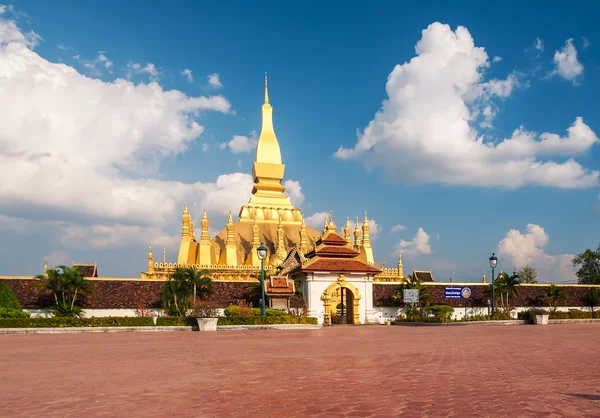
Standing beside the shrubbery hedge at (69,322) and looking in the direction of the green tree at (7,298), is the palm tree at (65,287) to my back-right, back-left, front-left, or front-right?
front-right

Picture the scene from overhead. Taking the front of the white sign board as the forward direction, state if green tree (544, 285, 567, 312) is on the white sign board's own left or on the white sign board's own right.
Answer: on the white sign board's own left

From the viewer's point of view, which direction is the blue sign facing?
toward the camera

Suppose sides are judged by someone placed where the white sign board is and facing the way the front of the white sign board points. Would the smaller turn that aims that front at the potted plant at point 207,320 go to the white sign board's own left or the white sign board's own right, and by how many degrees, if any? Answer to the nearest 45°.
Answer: approximately 45° to the white sign board's own right

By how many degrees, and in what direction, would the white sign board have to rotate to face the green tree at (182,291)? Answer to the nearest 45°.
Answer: approximately 90° to its right

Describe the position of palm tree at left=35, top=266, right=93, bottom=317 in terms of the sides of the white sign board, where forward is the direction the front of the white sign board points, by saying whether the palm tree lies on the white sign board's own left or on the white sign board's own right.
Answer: on the white sign board's own right

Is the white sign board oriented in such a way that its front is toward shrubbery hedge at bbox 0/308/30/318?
no

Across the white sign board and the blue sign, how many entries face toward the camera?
2

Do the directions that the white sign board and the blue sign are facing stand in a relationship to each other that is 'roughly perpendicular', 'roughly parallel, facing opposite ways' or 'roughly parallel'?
roughly parallel

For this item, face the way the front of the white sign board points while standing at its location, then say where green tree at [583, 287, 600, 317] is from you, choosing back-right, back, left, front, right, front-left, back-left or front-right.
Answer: back-left

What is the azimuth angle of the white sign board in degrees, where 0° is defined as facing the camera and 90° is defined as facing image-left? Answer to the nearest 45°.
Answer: approximately 0°

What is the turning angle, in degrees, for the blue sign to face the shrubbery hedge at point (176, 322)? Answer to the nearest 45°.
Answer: approximately 45° to its right

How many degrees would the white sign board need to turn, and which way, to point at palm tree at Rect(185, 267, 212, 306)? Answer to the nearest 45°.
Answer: approximately 90° to its right

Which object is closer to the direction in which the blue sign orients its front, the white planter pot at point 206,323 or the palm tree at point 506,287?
the white planter pot

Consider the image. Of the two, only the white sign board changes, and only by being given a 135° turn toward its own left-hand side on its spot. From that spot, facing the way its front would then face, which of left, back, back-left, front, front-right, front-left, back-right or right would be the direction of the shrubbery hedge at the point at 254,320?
back

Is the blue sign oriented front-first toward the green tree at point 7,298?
no

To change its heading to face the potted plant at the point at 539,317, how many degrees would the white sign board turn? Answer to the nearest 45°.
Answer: approximately 90° to its left
